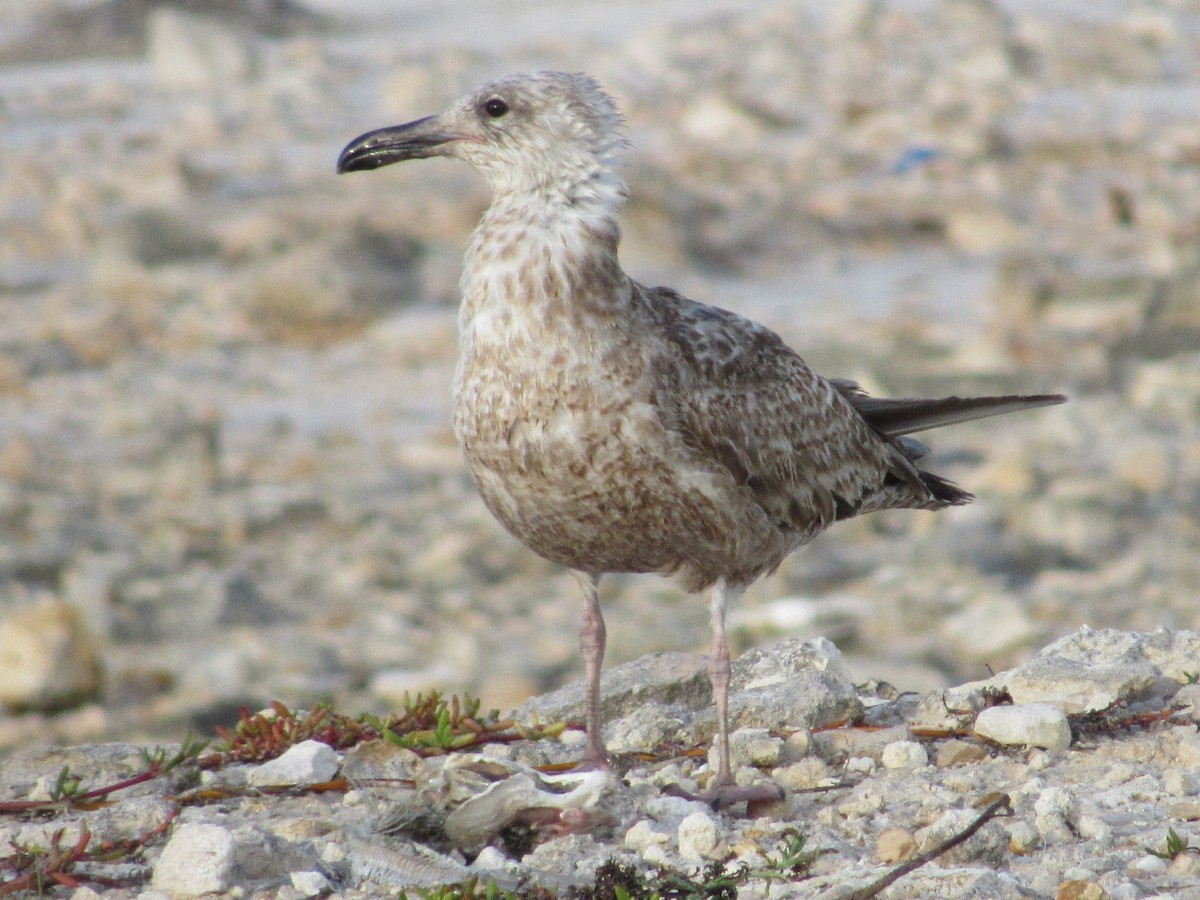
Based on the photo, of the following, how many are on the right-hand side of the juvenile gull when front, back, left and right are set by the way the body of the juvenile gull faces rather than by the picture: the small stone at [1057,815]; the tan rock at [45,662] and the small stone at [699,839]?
1

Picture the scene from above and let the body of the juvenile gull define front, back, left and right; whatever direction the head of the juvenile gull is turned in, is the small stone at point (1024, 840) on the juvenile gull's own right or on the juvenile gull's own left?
on the juvenile gull's own left

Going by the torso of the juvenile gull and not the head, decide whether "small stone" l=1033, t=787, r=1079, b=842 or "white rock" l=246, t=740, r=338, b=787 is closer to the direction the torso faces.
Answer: the white rock

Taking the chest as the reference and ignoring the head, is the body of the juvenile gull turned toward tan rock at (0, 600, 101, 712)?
no

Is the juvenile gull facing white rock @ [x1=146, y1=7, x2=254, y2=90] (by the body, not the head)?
no

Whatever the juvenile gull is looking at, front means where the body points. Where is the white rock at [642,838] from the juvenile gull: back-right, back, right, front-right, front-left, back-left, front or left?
front-left

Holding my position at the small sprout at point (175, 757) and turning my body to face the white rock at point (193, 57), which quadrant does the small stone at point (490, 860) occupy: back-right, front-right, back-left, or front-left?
back-right

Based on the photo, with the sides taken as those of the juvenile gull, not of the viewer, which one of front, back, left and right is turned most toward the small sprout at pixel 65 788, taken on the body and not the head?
front

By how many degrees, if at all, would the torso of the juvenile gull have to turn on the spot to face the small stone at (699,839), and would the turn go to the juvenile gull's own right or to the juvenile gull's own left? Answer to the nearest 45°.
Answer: approximately 45° to the juvenile gull's own left

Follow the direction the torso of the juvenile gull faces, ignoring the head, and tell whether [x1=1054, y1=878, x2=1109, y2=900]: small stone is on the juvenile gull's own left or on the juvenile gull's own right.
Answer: on the juvenile gull's own left

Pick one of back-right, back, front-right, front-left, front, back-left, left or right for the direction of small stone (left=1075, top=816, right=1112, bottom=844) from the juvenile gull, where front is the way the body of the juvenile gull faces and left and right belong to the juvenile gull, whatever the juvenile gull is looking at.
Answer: left

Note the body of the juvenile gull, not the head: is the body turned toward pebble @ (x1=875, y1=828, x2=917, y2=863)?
no

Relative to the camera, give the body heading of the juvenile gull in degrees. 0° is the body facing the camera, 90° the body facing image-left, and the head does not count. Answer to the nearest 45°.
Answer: approximately 45°

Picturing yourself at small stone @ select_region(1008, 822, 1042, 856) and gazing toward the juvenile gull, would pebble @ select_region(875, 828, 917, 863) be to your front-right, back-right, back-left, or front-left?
front-left

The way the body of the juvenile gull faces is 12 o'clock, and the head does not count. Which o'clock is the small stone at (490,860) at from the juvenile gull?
The small stone is roughly at 11 o'clock from the juvenile gull.

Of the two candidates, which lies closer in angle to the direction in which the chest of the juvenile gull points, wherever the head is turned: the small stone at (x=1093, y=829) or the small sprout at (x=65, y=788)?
the small sprout
